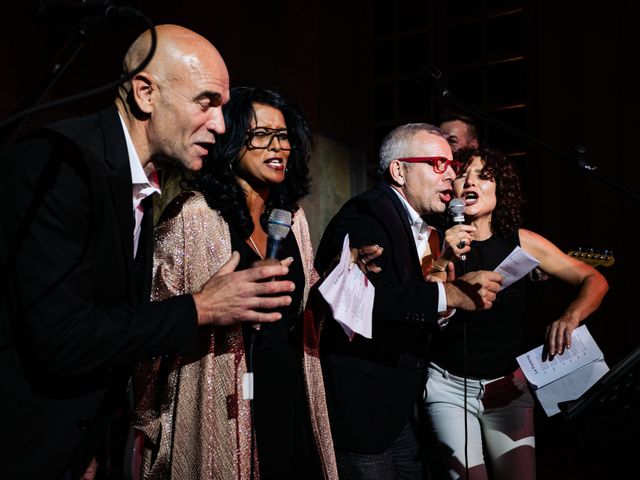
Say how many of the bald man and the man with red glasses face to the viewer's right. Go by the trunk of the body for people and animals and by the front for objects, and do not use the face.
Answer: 2

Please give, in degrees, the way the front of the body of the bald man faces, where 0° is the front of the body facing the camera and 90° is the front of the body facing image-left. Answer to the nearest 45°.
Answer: approximately 270°

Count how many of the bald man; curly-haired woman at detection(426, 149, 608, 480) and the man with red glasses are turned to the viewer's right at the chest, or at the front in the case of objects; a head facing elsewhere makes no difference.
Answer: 2

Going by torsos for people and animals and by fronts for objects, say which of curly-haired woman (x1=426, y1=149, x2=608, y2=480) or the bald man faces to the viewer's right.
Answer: the bald man

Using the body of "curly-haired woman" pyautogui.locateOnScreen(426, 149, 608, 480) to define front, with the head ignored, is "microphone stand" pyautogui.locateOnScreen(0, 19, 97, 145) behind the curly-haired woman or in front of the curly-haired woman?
in front

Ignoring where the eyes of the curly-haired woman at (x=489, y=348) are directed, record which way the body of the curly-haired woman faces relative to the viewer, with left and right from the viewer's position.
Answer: facing the viewer and to the left of the viewer

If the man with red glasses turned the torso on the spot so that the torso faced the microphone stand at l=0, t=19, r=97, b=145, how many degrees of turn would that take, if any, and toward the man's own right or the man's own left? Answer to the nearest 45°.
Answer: approximately 135° to the man's own right

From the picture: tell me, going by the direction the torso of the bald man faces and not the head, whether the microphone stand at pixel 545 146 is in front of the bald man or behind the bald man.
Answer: in front

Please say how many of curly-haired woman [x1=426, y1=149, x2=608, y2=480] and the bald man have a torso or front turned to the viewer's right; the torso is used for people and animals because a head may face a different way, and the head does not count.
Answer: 1

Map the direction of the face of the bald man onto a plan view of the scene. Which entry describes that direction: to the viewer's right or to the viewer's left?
to the viewer's right

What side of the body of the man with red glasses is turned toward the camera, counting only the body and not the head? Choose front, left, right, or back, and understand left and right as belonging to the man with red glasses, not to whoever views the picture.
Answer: right

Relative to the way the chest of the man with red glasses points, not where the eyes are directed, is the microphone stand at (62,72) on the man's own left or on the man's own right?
on the man's own right

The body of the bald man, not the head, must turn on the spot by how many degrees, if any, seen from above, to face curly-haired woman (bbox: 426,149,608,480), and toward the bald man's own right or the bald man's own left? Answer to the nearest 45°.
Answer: approximately 45° to the bald man's own left
